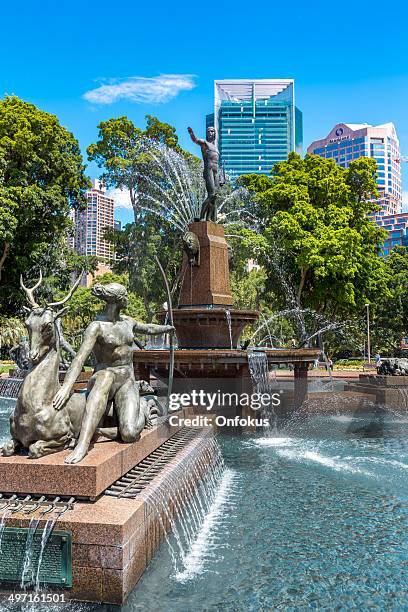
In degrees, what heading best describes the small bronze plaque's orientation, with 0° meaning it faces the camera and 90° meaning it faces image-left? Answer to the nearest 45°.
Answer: approximately 0°

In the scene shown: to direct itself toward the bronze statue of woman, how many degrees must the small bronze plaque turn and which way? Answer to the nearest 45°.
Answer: approximately 135° to its left

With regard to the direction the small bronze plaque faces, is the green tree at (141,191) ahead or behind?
behind

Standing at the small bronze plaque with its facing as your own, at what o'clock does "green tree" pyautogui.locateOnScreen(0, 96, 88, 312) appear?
The green tree is roughly at 6 o'clock from the small bronze plaque.

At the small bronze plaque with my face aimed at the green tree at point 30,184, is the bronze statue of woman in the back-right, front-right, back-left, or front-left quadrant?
front-right

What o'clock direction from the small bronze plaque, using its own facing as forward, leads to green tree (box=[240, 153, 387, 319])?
The green tree is roughly at 7 o'clock from the small bronze plaque.

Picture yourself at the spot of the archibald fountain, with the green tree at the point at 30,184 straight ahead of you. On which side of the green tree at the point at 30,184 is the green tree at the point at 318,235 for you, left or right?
right
